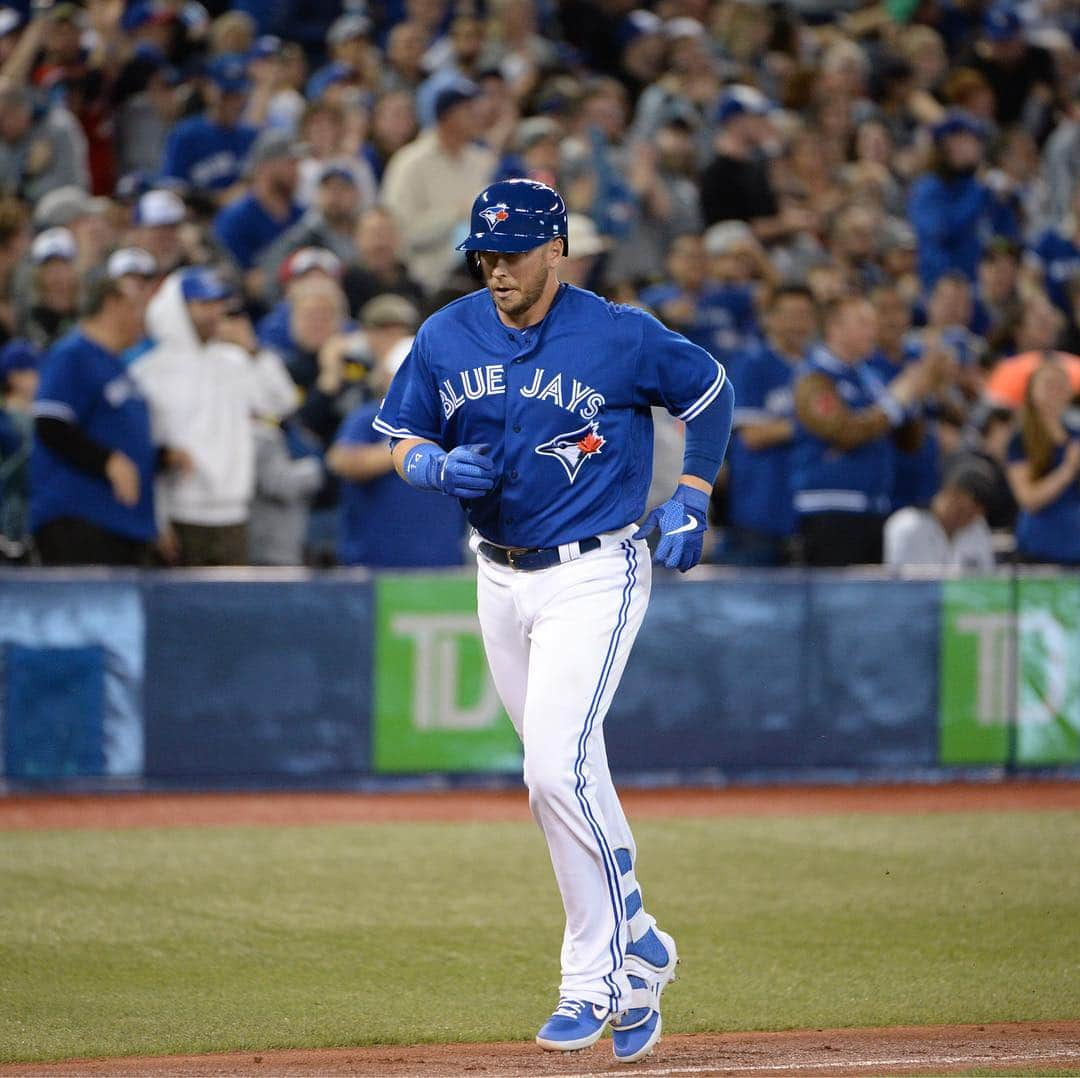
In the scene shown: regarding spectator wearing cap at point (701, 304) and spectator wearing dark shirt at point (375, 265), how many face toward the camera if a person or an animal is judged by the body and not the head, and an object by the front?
2

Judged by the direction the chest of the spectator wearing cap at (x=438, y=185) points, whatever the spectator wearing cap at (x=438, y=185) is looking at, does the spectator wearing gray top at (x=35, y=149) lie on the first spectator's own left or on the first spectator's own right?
on the first spectator's own right

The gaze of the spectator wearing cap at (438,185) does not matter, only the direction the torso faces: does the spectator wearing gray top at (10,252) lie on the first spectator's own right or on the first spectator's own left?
on the first spectator's own right

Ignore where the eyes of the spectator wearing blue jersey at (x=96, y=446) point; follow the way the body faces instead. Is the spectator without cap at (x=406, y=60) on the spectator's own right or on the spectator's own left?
on the spectator's own left

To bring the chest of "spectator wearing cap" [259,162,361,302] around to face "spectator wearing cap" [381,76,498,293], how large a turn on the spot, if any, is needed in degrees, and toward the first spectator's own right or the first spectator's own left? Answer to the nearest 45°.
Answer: approximately 135° to the first spectator's own left

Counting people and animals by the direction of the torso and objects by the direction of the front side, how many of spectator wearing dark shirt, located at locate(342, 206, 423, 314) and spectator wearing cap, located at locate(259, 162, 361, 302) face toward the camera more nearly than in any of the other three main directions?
2

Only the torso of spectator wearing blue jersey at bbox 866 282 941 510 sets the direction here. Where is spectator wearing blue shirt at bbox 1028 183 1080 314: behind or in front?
behind

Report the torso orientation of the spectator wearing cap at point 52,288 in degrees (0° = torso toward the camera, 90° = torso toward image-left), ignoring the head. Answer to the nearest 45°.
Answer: approximately 315°

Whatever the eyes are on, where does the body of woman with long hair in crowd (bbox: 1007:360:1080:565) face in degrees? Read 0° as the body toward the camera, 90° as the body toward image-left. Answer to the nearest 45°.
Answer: approximately 315°

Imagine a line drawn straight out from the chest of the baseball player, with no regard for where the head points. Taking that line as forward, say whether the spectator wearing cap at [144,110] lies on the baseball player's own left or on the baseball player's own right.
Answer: on the baseball player's own right

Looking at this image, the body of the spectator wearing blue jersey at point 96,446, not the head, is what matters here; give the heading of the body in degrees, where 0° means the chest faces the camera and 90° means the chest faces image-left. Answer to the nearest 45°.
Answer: approximately 315°

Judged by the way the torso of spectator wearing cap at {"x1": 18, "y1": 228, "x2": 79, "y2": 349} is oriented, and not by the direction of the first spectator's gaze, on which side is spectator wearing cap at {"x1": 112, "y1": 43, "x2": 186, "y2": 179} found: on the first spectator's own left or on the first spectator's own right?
on the first spectator's own left
